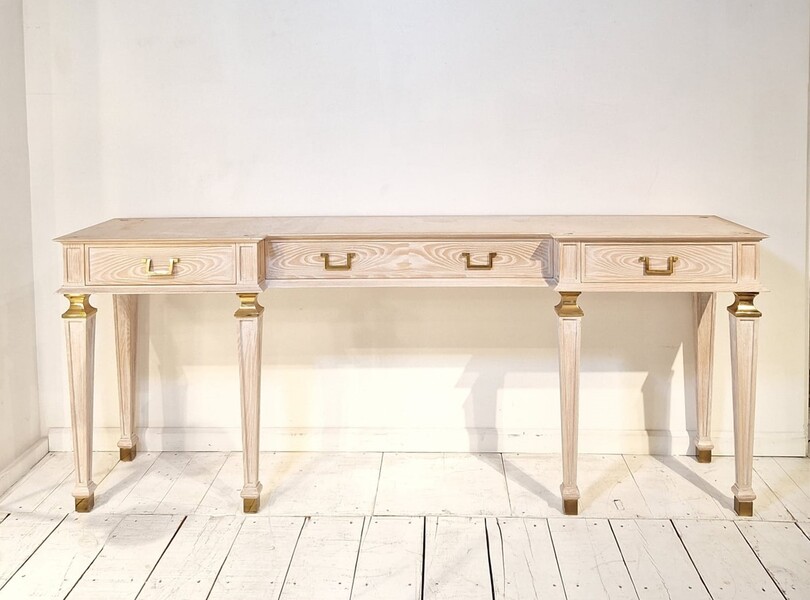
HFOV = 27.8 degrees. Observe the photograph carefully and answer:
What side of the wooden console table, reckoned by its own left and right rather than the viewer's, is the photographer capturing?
front
